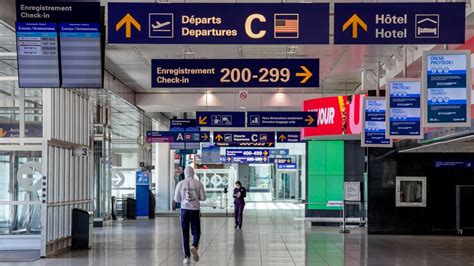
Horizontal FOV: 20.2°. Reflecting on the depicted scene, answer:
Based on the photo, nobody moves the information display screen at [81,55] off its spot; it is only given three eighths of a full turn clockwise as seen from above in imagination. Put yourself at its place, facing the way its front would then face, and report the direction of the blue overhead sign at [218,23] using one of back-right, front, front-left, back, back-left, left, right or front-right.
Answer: back

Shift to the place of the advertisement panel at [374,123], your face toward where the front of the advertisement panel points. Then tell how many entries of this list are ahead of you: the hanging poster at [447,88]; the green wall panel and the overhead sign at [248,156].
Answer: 1

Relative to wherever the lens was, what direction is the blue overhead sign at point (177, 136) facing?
facing the viewer

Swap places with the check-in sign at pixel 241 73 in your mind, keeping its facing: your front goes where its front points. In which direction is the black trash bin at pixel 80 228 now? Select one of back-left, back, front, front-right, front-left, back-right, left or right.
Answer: back-right

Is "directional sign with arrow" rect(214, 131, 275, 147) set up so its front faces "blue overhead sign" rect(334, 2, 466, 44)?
yes

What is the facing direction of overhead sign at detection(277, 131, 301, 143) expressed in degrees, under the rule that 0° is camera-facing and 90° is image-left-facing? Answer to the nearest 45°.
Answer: approximately 0°

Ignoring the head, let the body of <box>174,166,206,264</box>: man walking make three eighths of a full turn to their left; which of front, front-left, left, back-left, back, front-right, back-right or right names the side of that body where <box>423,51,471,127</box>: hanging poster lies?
back-left

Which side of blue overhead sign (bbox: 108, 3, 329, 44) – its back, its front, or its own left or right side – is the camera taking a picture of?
front

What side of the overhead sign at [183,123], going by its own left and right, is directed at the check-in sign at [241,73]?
front

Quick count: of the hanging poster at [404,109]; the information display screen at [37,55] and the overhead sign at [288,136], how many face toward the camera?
3

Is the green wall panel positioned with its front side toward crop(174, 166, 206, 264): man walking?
yes

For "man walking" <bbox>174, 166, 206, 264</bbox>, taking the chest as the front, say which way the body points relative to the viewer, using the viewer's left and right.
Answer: facing away from the viewer

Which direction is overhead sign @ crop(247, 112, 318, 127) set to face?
toward the camera
